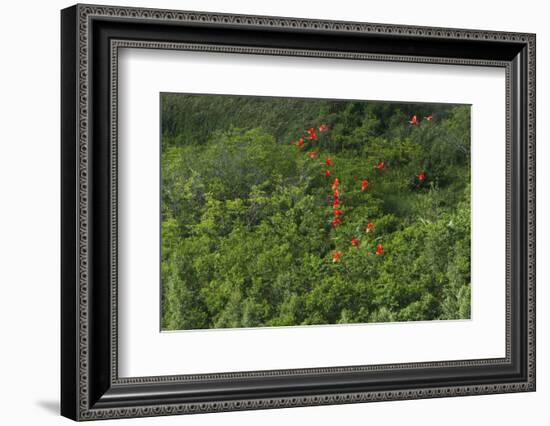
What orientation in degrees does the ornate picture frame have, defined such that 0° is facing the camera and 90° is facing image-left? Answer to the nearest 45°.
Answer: approximately 315°
